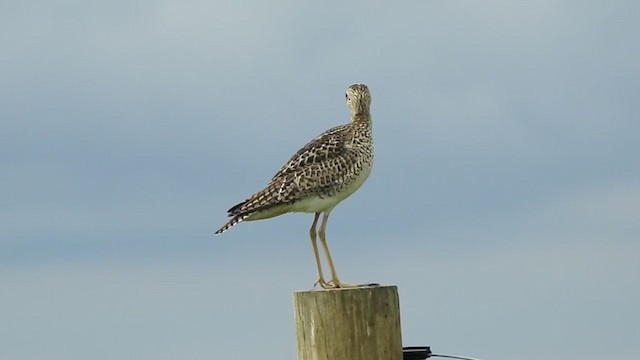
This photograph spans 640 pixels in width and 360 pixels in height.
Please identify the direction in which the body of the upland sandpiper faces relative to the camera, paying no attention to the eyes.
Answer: to the viewer's right
